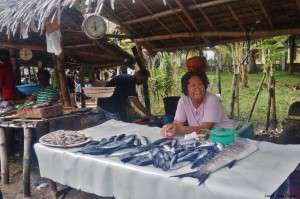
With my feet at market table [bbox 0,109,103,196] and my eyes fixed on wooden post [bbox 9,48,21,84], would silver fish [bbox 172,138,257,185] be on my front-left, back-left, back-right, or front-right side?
back-right

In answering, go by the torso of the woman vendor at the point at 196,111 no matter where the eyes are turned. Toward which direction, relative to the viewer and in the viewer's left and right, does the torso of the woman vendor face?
facing the viewer and to the left of the viewer

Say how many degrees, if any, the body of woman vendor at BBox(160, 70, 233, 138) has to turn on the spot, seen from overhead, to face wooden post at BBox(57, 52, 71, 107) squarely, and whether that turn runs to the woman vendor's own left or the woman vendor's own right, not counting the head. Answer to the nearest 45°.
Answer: approximately 90° to the woman vendor's own right

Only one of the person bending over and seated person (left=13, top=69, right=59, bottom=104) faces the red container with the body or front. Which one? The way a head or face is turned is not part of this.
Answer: the person bending over

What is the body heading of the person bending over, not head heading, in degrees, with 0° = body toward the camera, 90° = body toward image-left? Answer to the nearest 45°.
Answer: approximately 270°

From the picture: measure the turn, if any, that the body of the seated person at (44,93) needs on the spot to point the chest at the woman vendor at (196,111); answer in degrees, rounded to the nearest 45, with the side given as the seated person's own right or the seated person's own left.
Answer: approximately 90° to the seated person's own left

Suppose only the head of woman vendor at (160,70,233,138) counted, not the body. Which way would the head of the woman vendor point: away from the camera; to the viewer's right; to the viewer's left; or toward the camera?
toward the camera

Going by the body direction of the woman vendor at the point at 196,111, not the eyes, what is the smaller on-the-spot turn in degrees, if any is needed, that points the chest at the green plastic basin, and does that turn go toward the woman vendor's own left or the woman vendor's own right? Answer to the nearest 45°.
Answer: approximately 45° to the woman vendor's own left
